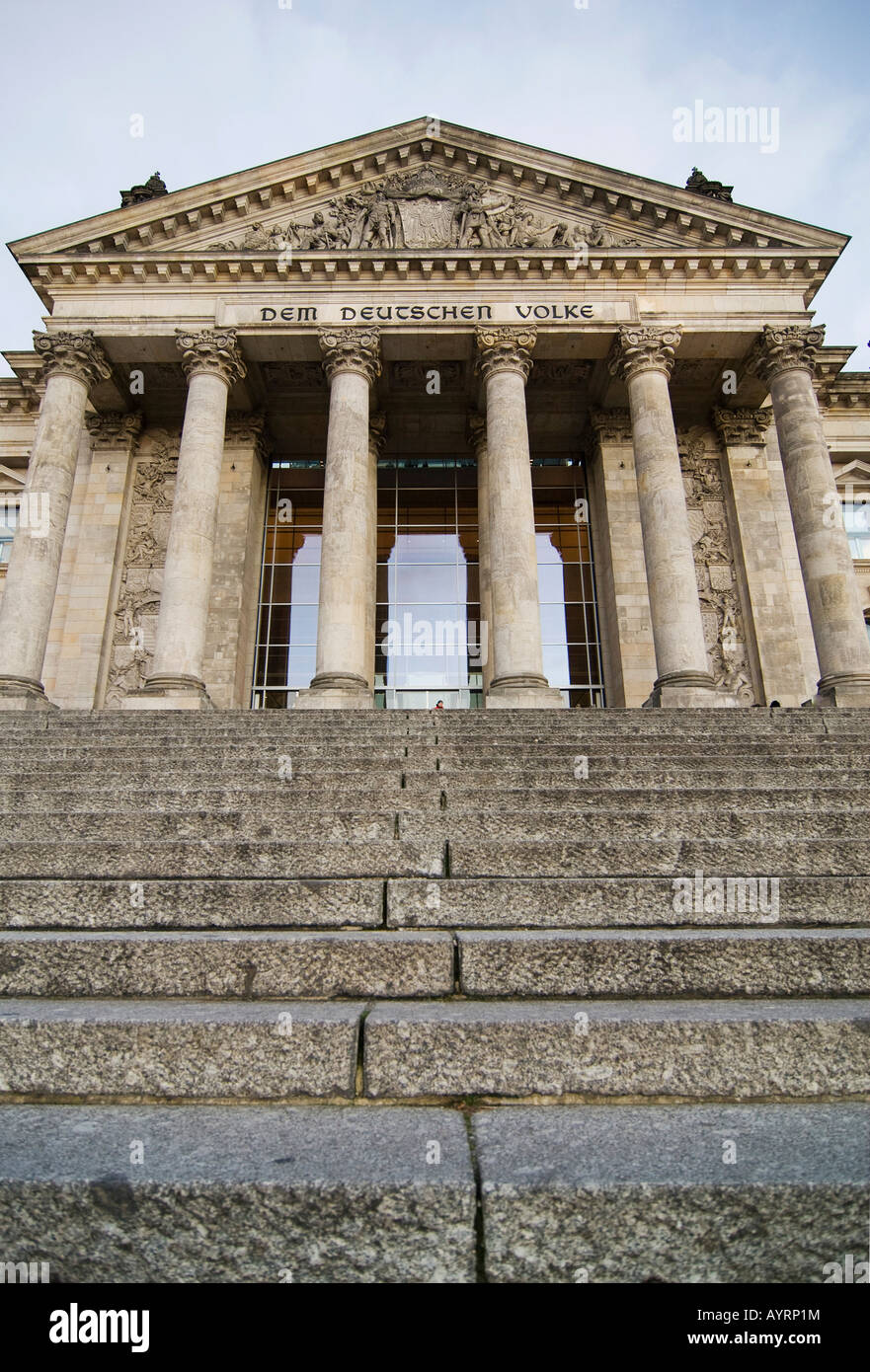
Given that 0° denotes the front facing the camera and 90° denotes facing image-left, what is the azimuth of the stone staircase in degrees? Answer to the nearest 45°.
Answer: approximately 0°

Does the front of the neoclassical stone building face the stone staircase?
yes

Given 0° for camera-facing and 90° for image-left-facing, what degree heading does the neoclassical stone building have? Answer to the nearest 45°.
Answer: approximately 0°

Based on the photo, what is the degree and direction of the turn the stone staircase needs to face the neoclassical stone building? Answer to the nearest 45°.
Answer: approximately 180°

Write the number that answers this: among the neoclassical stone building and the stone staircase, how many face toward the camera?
2
